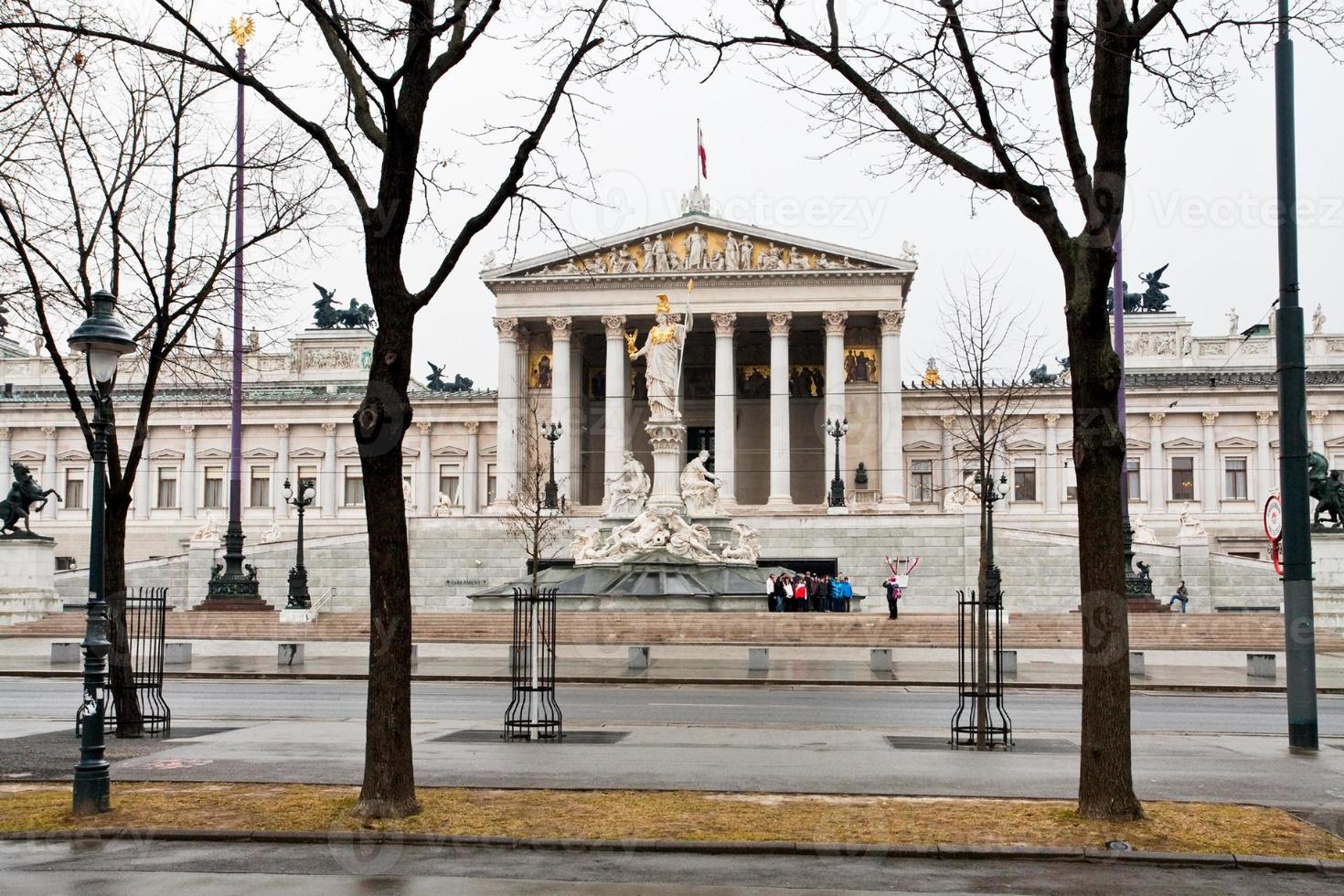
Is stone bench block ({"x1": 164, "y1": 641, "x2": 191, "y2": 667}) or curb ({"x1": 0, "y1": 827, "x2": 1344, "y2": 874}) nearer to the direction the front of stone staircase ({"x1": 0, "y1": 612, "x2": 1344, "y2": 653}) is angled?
the curb

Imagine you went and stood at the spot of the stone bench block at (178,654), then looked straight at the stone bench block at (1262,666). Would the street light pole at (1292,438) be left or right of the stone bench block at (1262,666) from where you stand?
right

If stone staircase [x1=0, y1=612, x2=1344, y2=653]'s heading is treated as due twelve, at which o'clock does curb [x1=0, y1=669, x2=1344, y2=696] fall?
The curb is roughly at 12 o'clock from the stone staircase.

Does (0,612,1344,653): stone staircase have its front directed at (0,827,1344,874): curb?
yes

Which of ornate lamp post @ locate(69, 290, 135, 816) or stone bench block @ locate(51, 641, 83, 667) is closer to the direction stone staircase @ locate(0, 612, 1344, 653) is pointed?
the ornate lamp post

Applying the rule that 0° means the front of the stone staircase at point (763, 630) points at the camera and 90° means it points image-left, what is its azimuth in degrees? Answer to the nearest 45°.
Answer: approximately 0°
